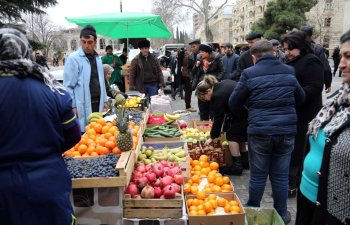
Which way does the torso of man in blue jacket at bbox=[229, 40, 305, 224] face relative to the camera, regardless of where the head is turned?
away from the camera

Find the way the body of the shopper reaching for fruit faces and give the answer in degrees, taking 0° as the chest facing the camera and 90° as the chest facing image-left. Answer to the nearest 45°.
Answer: approximately 90°

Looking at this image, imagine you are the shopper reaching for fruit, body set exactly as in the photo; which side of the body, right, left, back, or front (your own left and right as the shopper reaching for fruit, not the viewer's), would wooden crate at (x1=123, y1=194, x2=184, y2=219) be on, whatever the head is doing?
left

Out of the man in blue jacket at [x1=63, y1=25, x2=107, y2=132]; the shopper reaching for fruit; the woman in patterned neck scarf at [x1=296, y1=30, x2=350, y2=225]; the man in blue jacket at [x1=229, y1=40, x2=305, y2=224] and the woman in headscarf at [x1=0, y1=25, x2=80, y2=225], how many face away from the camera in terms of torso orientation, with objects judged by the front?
2

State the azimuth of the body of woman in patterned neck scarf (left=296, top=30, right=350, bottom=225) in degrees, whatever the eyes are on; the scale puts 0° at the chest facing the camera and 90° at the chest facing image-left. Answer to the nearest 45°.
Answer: approximately 45°

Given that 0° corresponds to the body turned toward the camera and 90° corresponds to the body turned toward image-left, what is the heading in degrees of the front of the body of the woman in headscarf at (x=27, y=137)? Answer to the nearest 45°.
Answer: approximately 180°

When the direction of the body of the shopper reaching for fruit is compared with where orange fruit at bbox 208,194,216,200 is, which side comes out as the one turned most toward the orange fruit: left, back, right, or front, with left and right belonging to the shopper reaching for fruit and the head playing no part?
left

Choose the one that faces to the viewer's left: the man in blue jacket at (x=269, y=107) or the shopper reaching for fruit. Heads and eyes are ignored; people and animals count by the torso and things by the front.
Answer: the shopper reaching for fruit

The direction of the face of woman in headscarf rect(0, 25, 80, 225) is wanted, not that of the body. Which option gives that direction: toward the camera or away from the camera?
away from the camera

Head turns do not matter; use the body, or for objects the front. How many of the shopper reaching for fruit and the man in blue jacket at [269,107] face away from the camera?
1
